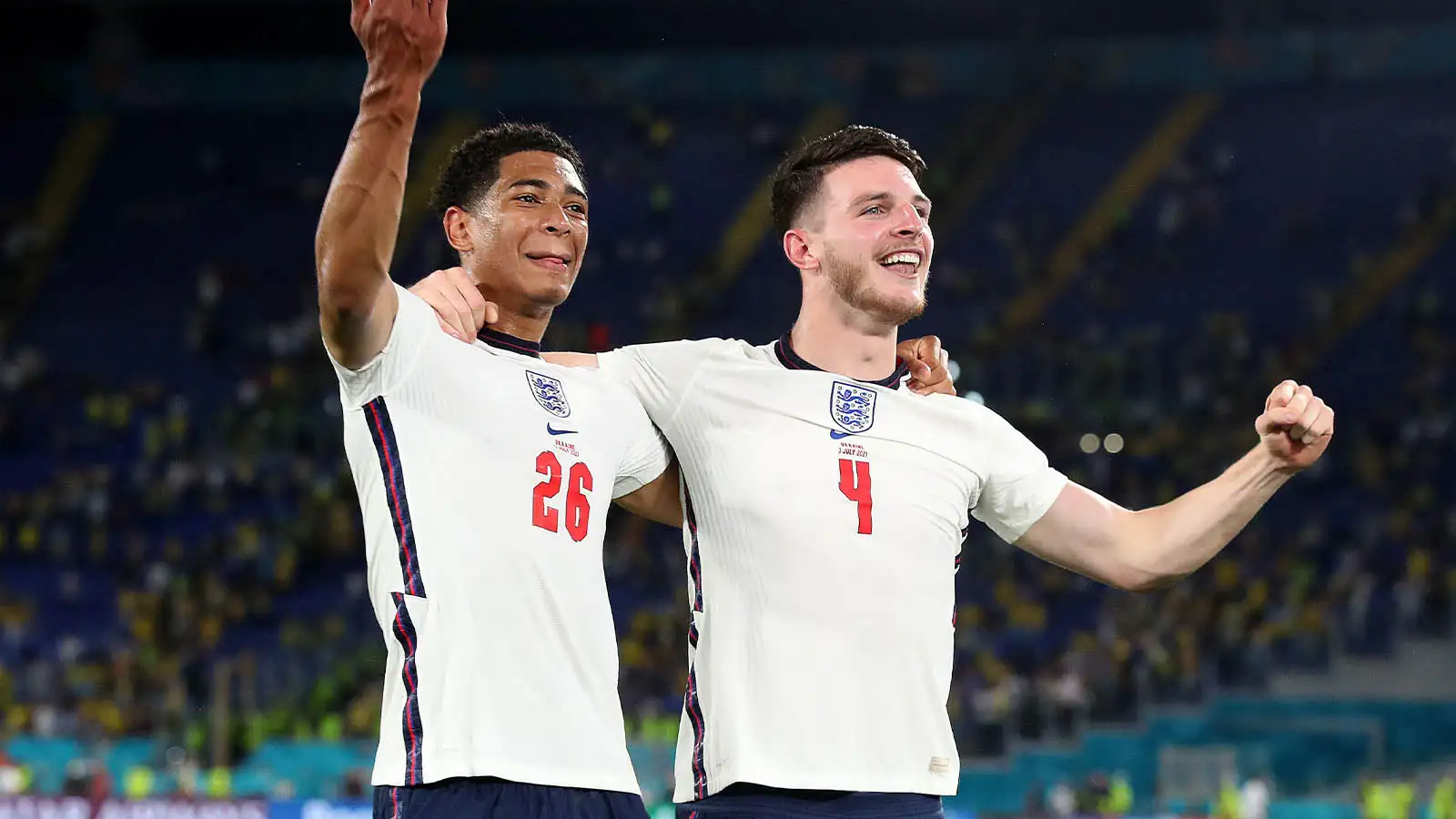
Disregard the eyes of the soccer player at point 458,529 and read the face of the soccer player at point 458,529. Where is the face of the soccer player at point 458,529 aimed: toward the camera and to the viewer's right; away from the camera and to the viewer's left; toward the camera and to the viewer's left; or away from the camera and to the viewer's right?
toward the camera and to the viewer's right

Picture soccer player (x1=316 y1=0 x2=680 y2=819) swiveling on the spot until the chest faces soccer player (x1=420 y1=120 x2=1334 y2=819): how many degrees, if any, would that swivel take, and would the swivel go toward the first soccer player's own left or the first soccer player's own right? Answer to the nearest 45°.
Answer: approximately 45° to the first soccer player's own left

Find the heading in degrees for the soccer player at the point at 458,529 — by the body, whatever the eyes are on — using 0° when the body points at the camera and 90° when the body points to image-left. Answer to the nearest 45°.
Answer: approximately 315°

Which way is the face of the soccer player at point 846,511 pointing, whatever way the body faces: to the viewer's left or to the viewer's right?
to the viewer's right
